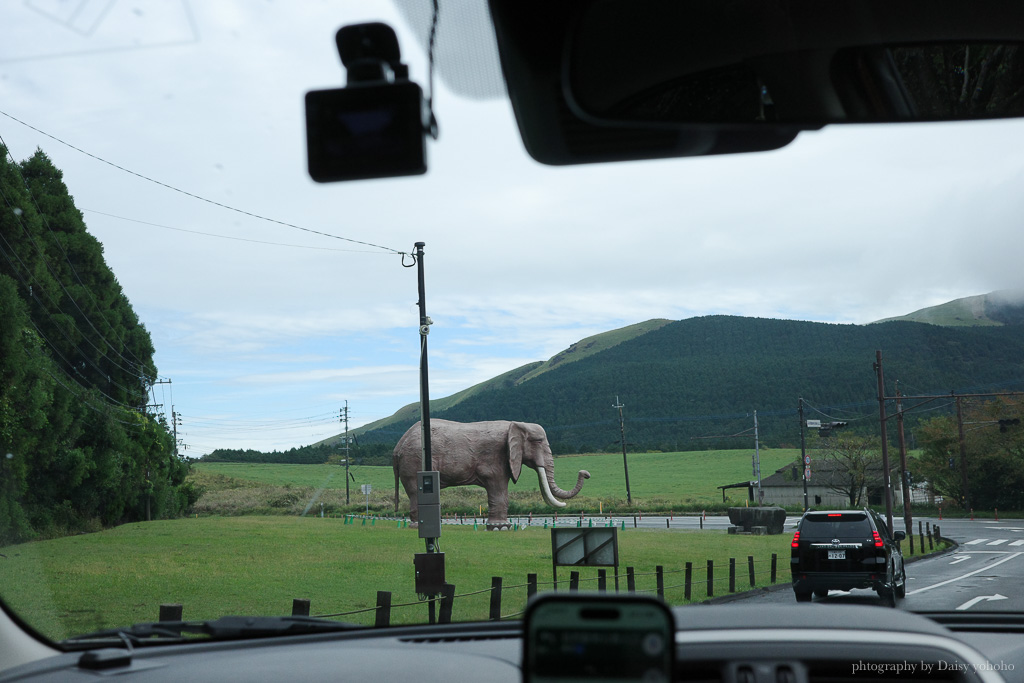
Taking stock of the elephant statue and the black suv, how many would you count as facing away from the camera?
1

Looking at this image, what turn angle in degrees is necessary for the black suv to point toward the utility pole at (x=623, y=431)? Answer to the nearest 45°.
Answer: approximately 45° to its left

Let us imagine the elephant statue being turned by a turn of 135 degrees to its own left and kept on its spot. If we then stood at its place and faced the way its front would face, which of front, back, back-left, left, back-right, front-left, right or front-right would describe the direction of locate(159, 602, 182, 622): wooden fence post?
back-left

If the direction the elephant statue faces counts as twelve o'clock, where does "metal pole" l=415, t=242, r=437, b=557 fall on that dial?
The metal pole is roughly at 3 o'clock from the elephant statue.

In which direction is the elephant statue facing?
to the viewer's right

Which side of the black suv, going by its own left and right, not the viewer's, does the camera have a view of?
back

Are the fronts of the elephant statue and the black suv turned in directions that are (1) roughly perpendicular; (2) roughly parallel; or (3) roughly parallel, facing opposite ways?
roughly perpendicular

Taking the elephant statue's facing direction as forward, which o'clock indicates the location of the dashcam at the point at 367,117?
The dashcam is roughly at 3 o'clock from the elephant statue.
